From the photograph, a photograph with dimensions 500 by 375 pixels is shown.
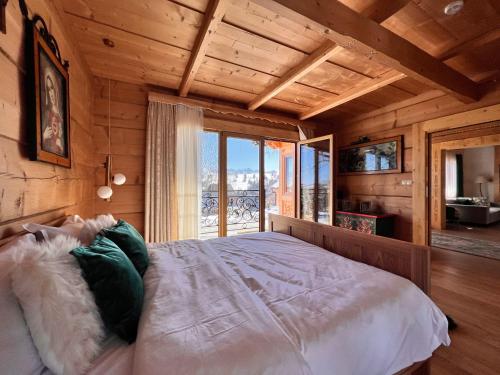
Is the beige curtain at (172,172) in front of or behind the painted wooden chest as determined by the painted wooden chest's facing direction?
in front

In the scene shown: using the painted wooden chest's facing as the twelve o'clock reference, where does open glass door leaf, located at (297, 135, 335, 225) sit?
The open glass door leaf is roughly at 2 o'clock from the painted wooden chest.

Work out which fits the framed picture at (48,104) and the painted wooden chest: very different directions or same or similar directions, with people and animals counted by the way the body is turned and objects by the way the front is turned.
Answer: very different directions

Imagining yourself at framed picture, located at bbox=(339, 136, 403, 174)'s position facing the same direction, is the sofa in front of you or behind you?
behind

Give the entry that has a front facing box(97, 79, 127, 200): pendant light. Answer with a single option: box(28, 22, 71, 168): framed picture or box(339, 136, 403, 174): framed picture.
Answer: box(339, 136, 403, 174): framed picture

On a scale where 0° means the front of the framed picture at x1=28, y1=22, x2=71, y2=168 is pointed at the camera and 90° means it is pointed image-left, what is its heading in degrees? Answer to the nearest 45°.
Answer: approximately 315°

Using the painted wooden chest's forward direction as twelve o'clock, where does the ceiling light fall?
The ceiling light is roughly at 10 o'clock from the painted wooden chest.

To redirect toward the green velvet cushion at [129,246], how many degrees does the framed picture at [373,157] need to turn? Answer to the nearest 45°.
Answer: approximately 45° to its left

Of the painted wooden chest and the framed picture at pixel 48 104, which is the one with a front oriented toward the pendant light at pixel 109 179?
the painted wooden chest

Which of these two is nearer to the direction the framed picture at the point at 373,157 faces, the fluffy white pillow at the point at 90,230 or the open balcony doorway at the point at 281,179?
the fluffy white pillow

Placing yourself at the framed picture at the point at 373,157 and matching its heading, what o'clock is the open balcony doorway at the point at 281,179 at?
The open balcony doorway is roughly at 2 o'clock from the framed picture.

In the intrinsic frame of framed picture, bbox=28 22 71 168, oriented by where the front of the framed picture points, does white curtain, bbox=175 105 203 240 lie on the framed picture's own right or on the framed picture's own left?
on the framed picture's own left
